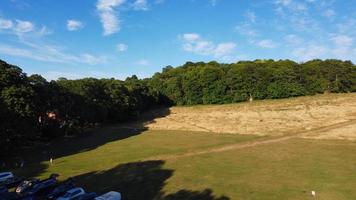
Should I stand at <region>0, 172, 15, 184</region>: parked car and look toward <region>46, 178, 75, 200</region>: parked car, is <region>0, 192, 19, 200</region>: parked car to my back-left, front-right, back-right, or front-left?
front-right

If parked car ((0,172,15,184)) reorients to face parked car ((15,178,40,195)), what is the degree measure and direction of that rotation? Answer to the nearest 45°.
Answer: approximately 90° to its right
